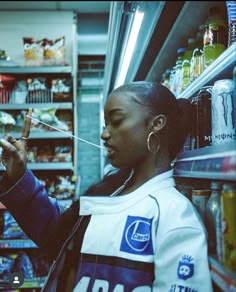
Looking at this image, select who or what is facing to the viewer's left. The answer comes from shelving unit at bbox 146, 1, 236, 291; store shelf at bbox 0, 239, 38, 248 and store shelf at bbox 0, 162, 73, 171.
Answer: the shelving unit

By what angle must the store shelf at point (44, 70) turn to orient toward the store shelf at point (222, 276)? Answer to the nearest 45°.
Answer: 0° — it already faces it

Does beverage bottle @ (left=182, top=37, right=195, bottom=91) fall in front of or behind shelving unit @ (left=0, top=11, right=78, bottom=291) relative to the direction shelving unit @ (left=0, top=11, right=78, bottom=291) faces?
in front

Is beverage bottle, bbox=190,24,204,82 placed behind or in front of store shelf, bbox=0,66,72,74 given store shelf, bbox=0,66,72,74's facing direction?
in front

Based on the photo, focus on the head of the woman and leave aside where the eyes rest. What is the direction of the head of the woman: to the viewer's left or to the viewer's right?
to the viewer's left

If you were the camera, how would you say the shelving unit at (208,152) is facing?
facing to the left of the viewer

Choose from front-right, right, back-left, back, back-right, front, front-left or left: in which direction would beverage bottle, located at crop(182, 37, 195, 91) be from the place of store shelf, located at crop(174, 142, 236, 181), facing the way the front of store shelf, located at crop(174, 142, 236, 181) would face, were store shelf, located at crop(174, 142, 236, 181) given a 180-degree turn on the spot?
front-left
